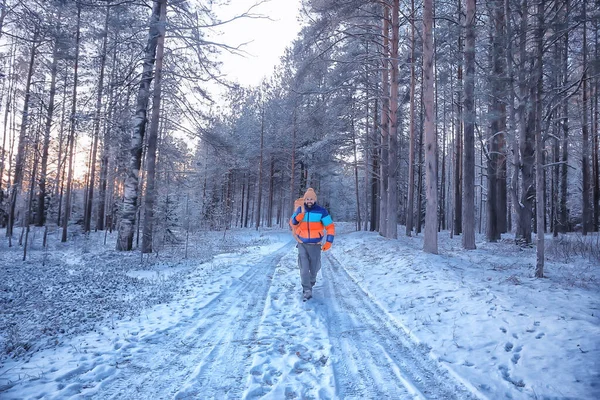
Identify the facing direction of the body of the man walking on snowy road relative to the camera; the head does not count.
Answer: toward the camera
